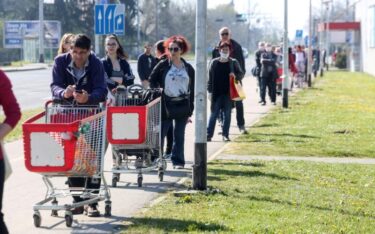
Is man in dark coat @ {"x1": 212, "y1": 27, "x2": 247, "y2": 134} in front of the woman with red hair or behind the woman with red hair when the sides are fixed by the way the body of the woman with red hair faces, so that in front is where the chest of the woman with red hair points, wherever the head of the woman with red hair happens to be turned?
behind

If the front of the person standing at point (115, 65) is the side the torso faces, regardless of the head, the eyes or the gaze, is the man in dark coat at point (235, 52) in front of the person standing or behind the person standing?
behind

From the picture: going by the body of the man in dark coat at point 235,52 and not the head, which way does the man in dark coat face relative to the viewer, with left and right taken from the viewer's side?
facing the viewer

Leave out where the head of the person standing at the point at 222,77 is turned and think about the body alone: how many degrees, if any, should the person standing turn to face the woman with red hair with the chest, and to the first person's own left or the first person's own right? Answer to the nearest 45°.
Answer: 0° — they already face them

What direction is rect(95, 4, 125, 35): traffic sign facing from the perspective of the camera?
toward the camera

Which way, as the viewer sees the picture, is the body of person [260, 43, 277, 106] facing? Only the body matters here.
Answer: toward the camera

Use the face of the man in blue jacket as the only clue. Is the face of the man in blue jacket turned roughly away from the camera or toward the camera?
toward the camera

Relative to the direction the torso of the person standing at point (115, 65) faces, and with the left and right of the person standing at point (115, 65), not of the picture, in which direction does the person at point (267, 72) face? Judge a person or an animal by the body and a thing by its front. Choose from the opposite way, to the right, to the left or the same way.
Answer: the same way

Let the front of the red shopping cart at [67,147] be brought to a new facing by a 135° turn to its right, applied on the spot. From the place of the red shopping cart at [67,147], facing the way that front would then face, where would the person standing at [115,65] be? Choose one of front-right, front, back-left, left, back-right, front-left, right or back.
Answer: front

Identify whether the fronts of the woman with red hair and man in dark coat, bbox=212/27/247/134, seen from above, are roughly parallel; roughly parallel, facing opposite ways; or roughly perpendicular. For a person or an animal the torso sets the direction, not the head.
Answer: roughly parallel

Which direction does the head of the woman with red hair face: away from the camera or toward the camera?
toward the camera

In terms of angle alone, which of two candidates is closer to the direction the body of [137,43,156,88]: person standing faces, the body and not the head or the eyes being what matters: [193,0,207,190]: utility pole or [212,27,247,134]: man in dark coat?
the utility pole

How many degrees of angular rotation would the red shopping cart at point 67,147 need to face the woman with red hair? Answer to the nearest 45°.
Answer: approximately 135° to its right

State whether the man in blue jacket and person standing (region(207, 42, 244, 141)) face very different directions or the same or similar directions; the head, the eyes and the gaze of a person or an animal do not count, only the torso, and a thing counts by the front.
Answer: same or similar directions

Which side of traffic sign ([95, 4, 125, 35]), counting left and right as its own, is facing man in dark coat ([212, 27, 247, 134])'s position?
left

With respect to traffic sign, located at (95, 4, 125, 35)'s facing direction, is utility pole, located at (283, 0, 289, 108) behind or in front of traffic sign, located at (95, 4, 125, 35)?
behind
